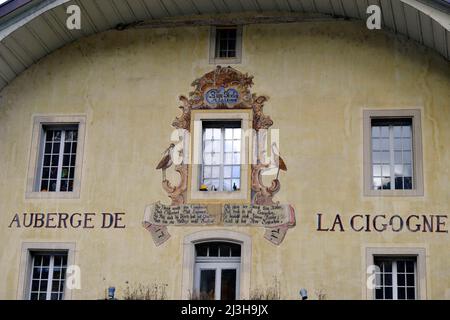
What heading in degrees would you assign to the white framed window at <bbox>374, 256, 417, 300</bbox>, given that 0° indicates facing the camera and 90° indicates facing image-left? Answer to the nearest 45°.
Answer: approximately 0°

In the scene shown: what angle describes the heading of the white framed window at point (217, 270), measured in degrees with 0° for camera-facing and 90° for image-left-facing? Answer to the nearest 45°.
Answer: approximately 0°

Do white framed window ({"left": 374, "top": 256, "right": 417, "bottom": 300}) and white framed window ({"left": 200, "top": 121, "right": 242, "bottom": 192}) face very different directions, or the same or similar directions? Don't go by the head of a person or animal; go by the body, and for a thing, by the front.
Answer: same or similar directions

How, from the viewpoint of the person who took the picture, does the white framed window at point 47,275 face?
facing the viewer

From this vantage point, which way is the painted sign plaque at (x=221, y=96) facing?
toward the camera

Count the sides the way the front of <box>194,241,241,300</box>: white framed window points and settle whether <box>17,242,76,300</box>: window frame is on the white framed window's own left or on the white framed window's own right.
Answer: on the white framed window's own right

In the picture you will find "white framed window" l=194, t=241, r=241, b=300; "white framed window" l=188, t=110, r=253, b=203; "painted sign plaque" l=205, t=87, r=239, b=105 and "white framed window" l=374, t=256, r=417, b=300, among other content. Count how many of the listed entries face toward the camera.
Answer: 4

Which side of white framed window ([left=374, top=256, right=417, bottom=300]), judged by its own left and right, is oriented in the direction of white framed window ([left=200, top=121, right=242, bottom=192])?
right

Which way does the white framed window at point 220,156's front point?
toward the camera
